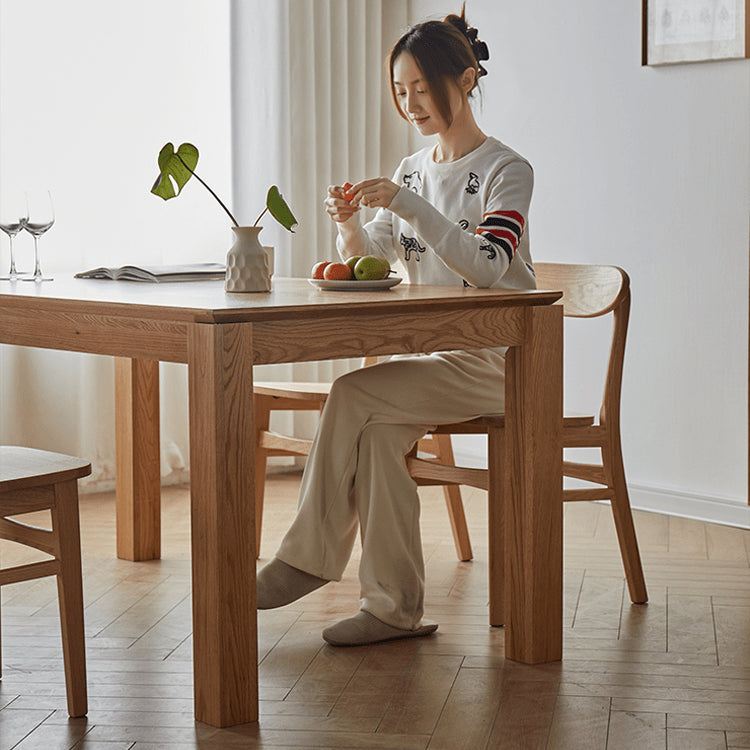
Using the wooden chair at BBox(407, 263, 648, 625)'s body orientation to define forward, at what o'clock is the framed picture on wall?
The framed picture on wall is roughly at 5 o'clock from the wooden chair.

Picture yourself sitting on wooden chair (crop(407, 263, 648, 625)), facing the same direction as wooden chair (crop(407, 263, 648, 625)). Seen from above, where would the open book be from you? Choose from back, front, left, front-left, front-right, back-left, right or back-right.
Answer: front-right

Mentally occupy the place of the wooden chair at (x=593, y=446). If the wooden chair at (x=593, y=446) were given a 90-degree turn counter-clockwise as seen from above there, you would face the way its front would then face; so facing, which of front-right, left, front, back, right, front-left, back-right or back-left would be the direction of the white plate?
right

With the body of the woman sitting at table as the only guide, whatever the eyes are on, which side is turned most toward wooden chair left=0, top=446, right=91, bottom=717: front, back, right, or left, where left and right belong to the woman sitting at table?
front

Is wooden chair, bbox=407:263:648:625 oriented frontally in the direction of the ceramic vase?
yes

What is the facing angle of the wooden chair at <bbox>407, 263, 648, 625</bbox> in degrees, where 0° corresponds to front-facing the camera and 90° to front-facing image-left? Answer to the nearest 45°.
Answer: approximately 45°

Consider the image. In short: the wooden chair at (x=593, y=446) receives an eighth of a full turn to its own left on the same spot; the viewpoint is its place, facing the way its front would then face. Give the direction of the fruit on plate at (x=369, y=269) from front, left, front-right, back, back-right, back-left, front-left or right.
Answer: front-right

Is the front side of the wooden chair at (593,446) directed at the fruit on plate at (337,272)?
yes

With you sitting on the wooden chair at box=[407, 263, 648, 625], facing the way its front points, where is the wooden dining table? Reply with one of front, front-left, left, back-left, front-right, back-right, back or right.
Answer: front

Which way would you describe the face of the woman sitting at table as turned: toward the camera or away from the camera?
toward the camera
